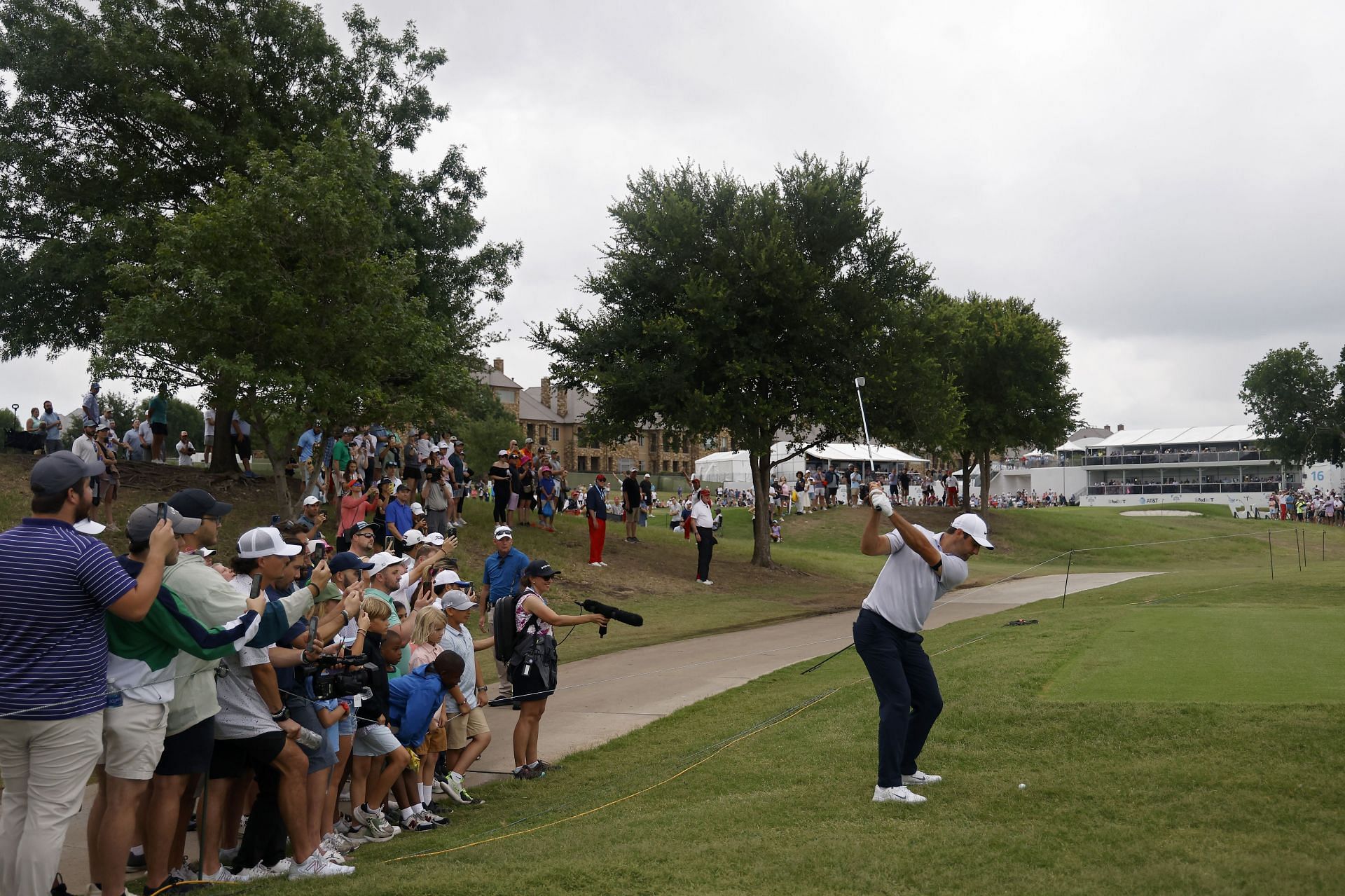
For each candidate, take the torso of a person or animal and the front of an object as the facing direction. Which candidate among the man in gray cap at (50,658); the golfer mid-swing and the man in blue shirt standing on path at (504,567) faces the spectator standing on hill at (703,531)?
the man in gray cap

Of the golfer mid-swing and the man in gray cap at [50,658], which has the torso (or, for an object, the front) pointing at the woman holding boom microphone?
the man in gray cap

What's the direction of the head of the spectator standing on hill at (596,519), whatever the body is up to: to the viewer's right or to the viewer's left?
to the viewer's right

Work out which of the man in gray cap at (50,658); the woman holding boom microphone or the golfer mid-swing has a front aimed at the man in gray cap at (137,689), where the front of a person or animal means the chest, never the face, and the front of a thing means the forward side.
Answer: the man in gray cap at (50,658)

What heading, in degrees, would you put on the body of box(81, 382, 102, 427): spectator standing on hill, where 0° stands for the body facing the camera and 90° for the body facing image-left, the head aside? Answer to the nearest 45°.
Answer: approximately 315°

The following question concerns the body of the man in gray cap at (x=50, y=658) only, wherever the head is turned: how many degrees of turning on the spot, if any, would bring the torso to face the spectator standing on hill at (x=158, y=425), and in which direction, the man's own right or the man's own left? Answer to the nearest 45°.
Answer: approximately 45° to the man's own left

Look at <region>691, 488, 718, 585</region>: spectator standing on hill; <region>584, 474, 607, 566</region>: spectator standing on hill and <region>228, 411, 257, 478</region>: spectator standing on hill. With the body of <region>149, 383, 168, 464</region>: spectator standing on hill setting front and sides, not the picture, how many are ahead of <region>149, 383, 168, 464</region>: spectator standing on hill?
3

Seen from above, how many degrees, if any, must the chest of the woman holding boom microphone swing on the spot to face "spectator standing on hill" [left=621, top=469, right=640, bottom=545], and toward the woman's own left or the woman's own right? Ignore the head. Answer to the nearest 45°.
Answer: approximately 90° to the woman's own left

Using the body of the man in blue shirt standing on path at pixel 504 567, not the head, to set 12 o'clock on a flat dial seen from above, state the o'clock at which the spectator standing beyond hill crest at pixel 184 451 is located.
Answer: the spectator standing beyond hill crest at pixel 184 451 is roughly at 5 o'clock from the man in blue shirt standing on path at pixel 504 567.

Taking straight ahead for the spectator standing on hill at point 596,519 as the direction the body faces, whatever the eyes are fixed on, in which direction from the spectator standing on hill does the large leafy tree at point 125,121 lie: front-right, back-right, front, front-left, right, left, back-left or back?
back-right

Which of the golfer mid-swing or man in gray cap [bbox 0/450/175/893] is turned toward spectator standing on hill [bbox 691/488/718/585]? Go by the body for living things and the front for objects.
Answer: the man in gray cap

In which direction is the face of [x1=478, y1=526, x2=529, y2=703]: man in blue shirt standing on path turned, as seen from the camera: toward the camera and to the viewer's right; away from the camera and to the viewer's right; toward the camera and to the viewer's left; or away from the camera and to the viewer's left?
toward the camera and to the viewer's right

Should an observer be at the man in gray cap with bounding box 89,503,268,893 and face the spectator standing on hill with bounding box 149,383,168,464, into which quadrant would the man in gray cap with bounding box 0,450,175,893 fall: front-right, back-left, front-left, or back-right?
back-left

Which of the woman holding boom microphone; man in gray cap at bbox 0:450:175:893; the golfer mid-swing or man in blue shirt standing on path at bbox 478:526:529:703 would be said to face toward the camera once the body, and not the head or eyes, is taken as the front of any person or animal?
the man in blue shirt standing on path

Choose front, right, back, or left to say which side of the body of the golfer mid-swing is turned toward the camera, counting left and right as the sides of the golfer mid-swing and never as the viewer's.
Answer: right

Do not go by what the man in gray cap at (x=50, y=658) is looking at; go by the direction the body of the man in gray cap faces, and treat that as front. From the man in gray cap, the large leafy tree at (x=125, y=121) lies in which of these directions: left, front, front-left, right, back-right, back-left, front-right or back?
front-left

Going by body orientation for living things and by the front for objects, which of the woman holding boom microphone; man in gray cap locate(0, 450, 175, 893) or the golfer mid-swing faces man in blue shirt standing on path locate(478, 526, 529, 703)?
the man in gray cap

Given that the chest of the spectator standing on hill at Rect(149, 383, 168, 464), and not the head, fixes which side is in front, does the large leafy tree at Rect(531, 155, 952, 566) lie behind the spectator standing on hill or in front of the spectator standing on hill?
in front
